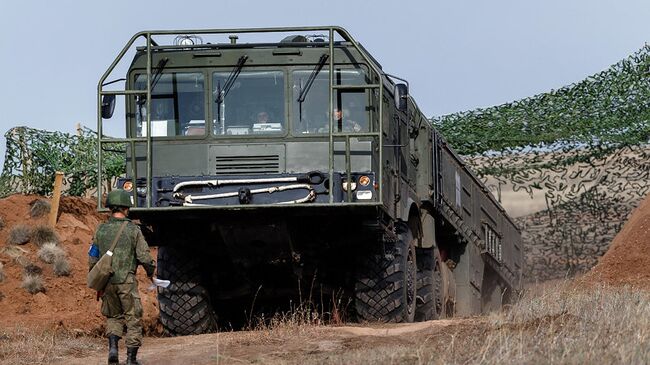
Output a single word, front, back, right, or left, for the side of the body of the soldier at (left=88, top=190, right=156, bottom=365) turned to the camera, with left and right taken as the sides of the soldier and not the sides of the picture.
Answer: back

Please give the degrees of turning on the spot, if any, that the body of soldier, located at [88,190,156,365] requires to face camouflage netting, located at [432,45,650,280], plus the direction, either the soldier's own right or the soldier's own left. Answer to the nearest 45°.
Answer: approximately 45° to the soldier's own right

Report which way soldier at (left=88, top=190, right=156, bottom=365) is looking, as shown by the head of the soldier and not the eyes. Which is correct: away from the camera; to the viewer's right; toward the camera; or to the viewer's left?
away from the camera
